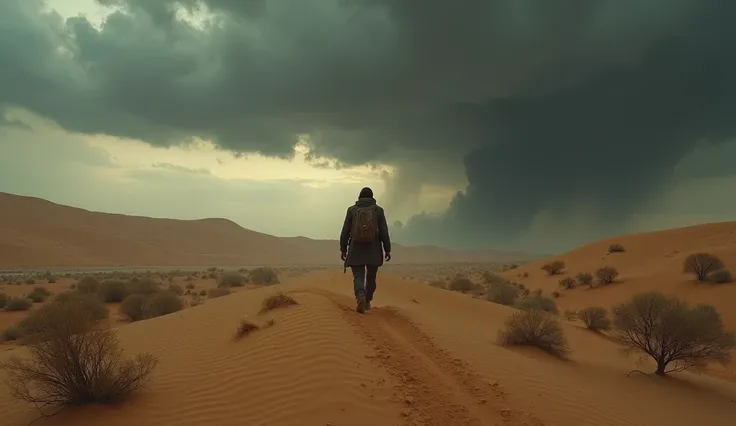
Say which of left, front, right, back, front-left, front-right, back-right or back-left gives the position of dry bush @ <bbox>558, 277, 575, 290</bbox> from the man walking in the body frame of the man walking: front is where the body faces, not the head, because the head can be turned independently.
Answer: front-right

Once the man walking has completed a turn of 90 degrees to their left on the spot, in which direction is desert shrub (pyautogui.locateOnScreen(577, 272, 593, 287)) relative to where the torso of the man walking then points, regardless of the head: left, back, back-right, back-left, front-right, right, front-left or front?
back-right

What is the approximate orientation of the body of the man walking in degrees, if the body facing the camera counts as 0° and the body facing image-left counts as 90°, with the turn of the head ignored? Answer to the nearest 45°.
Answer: approximately 180°

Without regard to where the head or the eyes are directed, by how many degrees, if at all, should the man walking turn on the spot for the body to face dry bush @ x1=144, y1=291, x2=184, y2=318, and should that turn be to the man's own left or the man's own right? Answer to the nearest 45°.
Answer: approximately 45° to the man's own left

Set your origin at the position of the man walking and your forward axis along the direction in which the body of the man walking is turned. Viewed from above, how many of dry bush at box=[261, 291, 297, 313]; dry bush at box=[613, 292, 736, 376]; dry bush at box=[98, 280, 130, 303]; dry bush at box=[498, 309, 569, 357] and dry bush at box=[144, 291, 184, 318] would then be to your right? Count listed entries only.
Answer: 2

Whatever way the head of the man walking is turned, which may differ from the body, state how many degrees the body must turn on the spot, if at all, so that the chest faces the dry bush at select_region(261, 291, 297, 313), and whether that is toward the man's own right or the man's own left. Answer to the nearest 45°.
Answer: approximately 90° to the man's own left

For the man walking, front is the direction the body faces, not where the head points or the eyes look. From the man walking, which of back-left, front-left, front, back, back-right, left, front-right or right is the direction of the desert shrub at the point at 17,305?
front-left

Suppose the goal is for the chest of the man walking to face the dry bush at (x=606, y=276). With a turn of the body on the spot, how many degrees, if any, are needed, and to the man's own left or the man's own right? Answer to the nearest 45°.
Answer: approximately 45° to the man's own right

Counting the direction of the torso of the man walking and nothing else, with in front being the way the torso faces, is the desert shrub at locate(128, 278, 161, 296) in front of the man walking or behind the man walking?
in front

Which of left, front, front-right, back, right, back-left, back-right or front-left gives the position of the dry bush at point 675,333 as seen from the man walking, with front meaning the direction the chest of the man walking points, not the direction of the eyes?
right

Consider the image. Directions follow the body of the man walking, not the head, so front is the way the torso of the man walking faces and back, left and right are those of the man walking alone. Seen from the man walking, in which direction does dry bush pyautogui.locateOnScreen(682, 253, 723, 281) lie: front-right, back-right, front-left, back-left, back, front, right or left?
front-right

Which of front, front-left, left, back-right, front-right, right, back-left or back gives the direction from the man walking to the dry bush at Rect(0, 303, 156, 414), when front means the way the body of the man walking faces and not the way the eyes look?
back-left

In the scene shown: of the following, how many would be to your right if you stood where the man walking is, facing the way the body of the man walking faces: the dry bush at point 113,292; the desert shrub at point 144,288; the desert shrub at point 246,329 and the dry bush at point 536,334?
1
